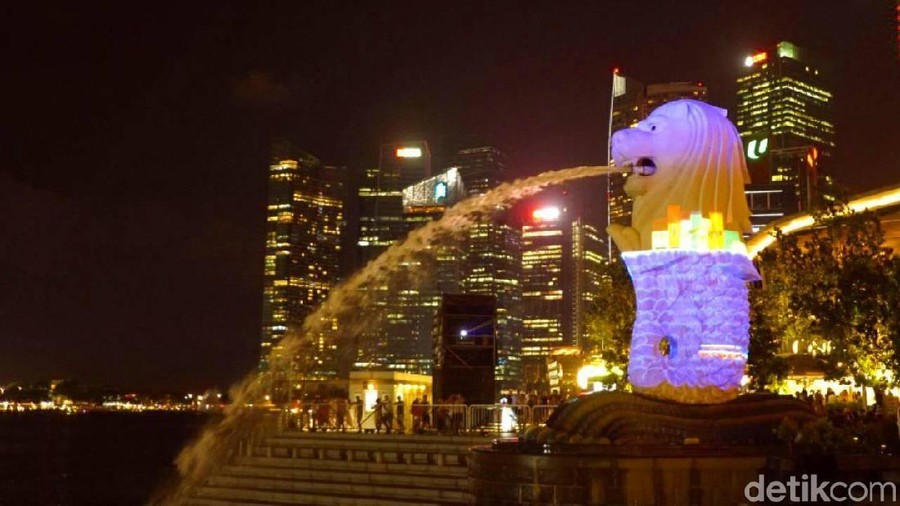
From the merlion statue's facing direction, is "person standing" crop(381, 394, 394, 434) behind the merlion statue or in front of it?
in front

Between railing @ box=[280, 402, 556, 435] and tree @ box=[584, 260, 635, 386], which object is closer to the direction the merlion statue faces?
the railing

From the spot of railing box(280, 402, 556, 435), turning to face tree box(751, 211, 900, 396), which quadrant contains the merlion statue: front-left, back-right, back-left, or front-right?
front-right

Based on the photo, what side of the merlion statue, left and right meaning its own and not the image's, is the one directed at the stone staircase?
front

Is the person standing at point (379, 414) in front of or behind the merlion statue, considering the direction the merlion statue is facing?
in front

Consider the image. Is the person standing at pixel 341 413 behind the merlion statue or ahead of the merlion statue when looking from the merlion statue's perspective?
ahead

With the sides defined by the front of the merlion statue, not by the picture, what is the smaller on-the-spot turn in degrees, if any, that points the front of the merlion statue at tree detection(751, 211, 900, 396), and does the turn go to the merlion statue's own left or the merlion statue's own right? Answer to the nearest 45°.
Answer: approximately 135° to the merlion statue's own right

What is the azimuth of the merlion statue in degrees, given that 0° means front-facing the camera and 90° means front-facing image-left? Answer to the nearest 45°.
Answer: approximately 90°

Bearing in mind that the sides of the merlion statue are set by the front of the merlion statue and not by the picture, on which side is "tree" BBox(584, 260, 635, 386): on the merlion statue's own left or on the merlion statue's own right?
on the merlion statue's own right

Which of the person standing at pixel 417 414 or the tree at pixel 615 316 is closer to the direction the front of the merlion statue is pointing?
the person standing

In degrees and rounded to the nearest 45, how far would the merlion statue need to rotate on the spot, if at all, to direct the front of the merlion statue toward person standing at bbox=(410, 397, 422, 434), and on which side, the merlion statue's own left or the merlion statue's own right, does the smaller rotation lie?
approximately 45° to the merlion statue's own right

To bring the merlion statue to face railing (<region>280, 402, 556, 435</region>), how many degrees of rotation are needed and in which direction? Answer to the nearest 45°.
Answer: approximately 45° to its right

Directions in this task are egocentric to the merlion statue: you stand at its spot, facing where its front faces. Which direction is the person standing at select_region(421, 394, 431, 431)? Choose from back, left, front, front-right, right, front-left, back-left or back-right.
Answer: front-right
